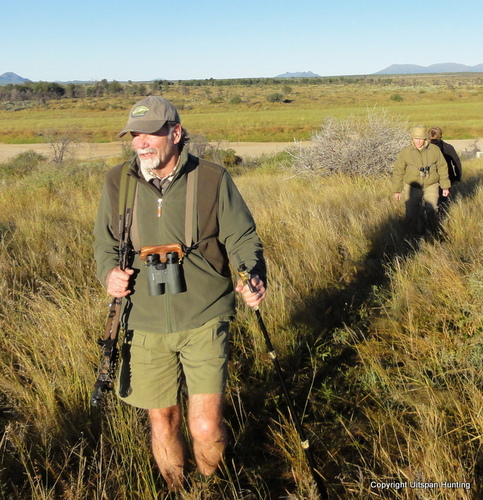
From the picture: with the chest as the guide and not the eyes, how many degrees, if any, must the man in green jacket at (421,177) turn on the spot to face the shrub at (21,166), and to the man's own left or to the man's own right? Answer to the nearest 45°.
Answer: approximately 135° to the man's own right

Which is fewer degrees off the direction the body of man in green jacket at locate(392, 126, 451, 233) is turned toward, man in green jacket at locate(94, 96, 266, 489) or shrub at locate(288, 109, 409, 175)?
the man in green jacket

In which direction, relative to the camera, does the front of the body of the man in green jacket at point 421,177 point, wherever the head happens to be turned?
toward the camera

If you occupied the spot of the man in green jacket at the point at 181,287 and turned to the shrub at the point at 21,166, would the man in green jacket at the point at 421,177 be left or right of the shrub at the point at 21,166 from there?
right

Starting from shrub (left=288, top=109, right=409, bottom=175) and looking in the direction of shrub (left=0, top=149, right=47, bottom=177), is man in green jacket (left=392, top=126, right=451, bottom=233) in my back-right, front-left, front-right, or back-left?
back-left

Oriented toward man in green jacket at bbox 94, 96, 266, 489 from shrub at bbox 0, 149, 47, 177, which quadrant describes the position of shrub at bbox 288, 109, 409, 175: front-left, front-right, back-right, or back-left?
front-left

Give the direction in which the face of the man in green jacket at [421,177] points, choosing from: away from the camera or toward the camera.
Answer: toward the camera

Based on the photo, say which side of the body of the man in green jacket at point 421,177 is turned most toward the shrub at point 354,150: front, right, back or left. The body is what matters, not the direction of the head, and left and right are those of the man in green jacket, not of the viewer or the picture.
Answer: back

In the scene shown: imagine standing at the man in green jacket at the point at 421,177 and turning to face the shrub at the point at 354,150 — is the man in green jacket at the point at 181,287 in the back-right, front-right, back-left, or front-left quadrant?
back-left

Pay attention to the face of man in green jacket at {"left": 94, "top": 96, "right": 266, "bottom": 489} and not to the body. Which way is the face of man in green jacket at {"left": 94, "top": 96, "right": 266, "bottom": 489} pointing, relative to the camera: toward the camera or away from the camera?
toward the camera

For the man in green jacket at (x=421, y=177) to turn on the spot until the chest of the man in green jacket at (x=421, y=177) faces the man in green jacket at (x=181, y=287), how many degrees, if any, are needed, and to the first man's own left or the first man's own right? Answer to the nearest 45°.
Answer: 0° — they already face them
